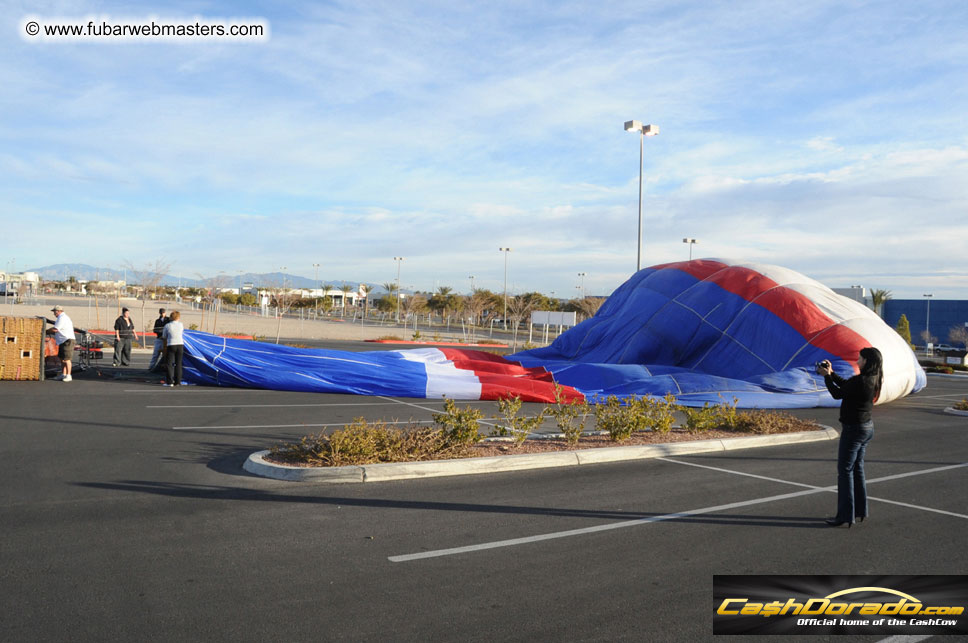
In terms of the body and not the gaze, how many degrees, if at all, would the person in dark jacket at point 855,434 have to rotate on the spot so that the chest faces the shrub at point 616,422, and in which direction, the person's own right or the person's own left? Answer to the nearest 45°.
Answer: approximately 45° to the person's own right

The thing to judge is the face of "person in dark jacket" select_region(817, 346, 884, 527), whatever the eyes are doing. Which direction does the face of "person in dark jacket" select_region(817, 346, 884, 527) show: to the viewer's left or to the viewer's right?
to the viewer's left

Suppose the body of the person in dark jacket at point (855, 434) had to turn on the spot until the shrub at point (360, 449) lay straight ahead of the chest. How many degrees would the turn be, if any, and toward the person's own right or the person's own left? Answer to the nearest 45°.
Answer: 0° — they already face it

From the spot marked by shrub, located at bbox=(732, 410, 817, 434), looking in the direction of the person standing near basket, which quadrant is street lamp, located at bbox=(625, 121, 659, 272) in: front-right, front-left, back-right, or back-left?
front-right

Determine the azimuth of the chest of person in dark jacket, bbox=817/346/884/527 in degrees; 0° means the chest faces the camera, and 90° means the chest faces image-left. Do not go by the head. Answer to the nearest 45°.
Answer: approximately 90°

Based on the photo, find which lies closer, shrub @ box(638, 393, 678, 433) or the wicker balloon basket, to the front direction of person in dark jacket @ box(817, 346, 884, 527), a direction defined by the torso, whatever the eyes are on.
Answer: the wicker balloon basket

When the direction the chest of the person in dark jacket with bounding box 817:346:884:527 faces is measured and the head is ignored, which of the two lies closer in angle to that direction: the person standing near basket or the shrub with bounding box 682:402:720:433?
the person standing near basket

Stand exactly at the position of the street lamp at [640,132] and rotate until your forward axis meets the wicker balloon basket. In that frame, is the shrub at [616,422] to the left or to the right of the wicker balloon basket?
left

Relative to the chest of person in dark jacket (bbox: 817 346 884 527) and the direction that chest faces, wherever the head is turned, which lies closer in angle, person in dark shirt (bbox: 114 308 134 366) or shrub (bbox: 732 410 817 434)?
the person in dark shirt

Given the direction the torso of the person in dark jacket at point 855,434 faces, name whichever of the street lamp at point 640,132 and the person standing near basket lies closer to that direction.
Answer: the person standing near basket

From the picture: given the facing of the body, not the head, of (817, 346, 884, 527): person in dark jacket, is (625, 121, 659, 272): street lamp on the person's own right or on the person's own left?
on the person's own right
